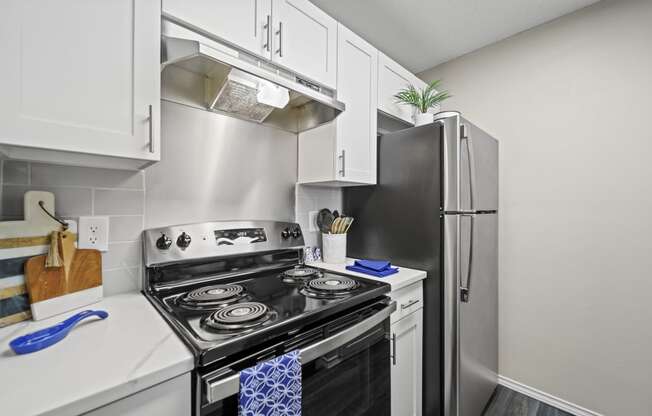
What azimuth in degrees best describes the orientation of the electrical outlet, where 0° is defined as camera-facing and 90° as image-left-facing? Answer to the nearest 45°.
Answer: approximately 315°

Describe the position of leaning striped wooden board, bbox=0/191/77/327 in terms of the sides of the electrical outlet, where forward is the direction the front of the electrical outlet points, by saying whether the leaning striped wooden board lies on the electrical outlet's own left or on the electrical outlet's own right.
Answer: on the electrical outlet's own right

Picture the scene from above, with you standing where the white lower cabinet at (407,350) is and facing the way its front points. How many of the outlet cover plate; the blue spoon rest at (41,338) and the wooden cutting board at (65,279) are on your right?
3
